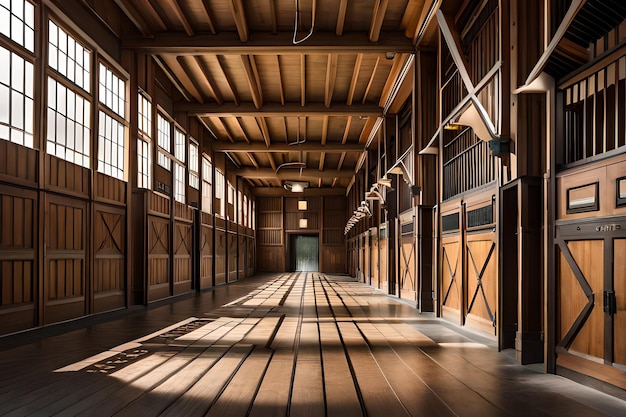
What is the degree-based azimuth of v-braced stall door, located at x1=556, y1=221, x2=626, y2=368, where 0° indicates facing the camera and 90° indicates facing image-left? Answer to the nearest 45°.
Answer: approximately 45°
